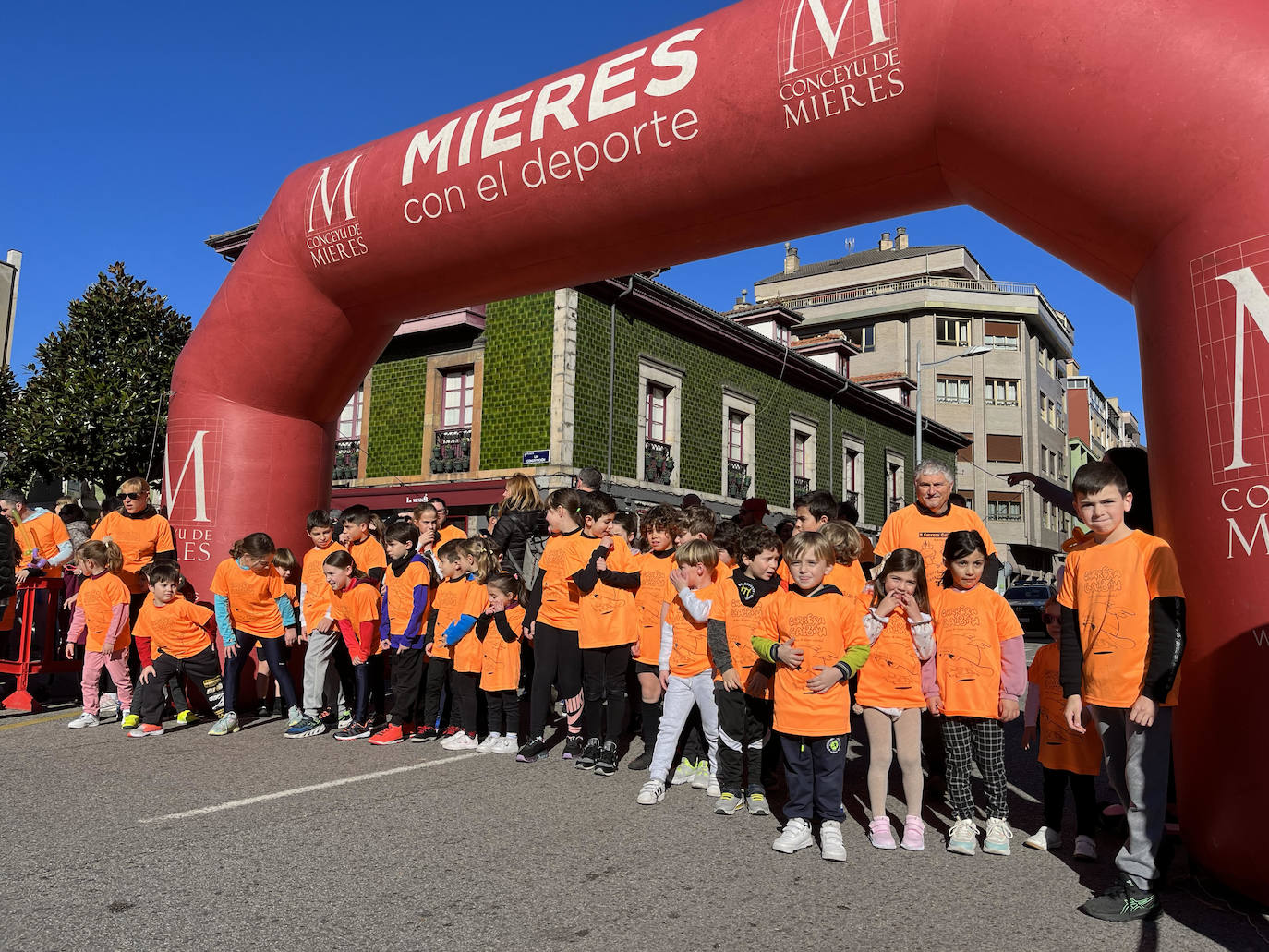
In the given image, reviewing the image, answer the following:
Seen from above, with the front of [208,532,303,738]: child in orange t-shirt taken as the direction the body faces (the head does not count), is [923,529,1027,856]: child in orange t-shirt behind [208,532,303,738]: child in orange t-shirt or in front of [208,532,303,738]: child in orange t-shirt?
in front

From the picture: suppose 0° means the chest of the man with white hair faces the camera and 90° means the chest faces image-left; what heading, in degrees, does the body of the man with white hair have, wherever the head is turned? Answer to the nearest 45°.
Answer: approximately 0°

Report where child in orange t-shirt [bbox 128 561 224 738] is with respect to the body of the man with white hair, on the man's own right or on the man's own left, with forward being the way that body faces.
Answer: on the man's own right

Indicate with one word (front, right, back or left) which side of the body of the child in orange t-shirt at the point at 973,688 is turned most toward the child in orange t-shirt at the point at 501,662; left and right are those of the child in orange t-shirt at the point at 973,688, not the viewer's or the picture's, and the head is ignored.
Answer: right

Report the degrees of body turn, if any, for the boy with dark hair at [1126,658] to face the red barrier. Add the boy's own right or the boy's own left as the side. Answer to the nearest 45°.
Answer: approximately 45° to the boy's own right

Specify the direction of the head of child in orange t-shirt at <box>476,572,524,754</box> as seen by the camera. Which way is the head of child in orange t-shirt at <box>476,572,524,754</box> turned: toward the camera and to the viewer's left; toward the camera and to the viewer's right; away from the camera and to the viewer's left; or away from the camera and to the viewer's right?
toward the camera and to the viewer's left
